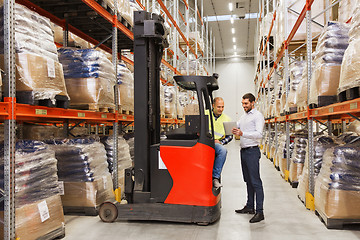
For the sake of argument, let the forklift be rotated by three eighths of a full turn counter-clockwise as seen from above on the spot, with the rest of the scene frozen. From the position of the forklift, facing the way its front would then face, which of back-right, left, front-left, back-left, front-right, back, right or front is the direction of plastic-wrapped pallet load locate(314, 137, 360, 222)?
front-left

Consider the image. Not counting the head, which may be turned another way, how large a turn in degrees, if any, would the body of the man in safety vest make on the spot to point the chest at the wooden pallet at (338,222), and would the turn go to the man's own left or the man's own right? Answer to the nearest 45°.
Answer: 0° — they already face it

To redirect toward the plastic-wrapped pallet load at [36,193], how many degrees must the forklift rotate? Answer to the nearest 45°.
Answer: approximately 45° to its left

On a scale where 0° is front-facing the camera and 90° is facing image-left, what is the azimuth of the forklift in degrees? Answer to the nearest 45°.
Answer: approximately 90°

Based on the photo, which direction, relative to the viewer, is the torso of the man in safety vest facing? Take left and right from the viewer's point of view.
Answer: facing the viewer and to the right of the viewer

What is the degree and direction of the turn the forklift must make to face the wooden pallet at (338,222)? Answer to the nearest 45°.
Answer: approximately 180°

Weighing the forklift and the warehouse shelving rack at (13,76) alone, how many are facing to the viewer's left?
1

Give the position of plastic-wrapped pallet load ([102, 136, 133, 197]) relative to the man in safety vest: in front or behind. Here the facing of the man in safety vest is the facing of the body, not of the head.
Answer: behind

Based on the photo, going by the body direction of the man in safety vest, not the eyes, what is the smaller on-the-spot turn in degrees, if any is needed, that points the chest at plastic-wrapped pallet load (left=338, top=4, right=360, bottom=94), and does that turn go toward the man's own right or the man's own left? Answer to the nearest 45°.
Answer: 0° — they already face it

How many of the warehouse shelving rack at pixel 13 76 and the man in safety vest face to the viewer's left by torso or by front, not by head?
0

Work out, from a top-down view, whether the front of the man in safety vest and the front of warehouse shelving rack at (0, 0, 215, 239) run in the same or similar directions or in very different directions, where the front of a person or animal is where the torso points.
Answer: same or similar directions

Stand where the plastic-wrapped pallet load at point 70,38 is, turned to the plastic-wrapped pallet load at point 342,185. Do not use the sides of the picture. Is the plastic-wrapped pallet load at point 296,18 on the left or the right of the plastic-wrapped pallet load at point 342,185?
left
